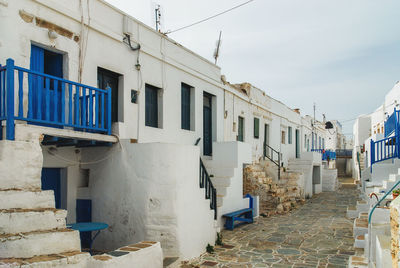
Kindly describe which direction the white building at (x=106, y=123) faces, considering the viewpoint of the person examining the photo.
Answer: facing the viewer and to the right of the viewer

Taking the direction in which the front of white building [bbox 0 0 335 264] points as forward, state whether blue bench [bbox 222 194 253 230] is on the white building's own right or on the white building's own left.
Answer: on the white building's own left

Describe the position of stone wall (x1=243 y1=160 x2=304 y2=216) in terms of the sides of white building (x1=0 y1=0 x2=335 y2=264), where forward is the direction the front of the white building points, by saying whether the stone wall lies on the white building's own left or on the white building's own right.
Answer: on the white building's own left
